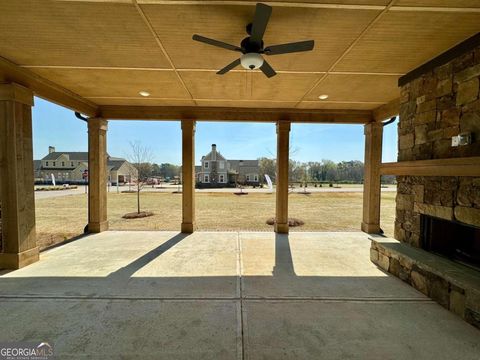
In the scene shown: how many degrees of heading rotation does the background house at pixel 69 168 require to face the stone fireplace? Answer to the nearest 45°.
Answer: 0° — it already faces it

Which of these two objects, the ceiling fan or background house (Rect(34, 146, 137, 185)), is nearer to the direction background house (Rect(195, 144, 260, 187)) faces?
the ceiling fan

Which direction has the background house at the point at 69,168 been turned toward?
toward the camera

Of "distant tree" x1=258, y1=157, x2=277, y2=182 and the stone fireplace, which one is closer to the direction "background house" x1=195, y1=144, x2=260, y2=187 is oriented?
the stone fireplace

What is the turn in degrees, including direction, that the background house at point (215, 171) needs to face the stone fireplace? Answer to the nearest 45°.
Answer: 0° — it already faces it

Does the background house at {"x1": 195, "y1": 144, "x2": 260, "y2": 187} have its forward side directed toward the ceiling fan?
yes

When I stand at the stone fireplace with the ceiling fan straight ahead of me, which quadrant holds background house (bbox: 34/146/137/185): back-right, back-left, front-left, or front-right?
front-right

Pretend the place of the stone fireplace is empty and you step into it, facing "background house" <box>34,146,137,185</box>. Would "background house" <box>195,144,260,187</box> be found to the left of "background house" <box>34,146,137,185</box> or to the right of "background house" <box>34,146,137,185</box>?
right

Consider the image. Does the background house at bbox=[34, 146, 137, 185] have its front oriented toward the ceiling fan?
yes

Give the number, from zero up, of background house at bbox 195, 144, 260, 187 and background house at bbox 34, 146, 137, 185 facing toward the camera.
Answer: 2

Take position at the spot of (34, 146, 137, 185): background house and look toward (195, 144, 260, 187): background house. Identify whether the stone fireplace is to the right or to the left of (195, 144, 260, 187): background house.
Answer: right

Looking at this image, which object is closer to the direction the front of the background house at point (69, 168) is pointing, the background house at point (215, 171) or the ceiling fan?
the ceiling fan

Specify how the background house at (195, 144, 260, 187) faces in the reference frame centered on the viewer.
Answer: facing the viewer

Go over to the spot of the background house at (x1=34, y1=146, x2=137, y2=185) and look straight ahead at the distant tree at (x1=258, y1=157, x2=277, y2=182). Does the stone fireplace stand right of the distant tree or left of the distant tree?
right
